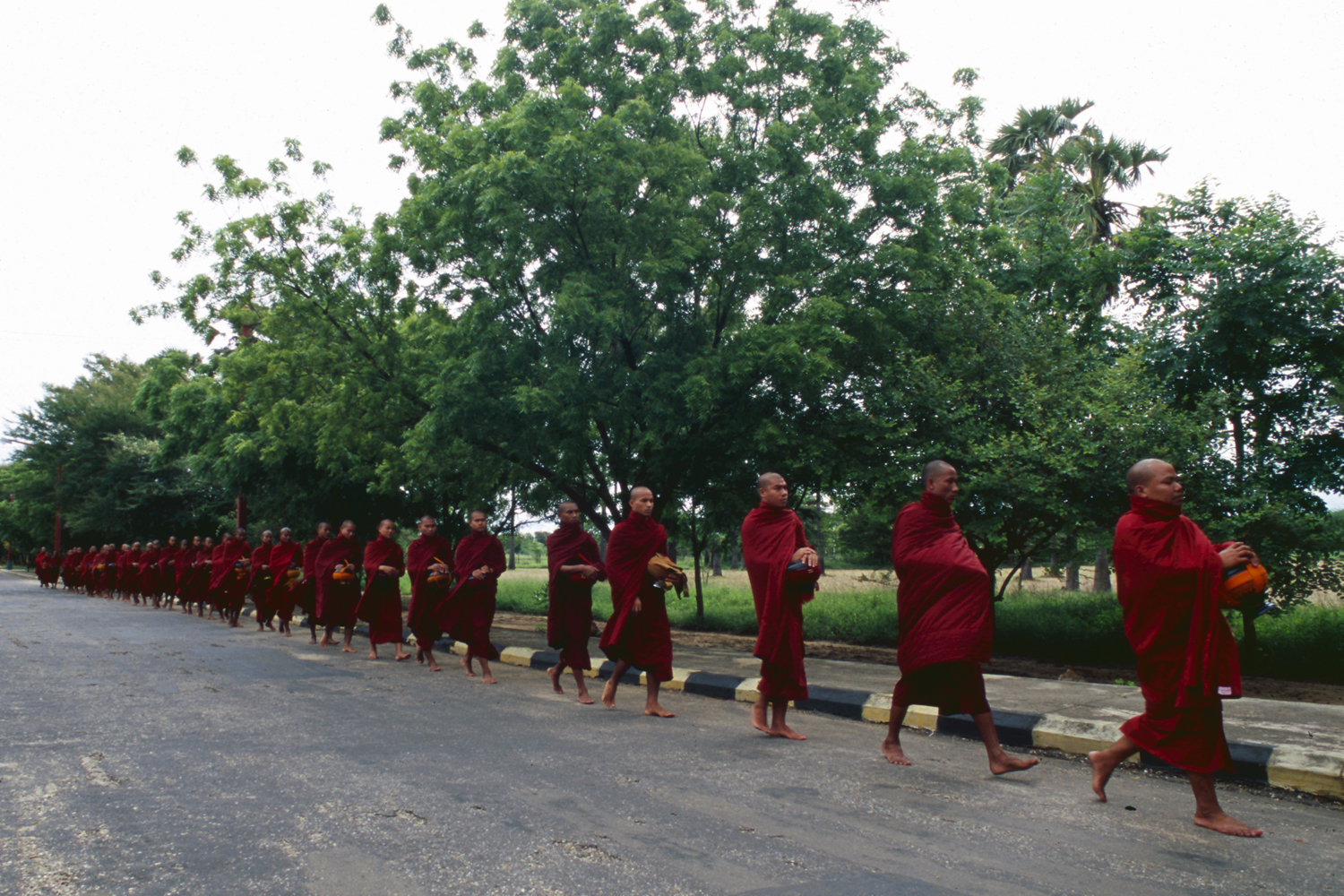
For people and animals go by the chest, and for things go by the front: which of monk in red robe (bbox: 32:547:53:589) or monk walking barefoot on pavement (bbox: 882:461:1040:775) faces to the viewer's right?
the monk walking barefoot on pavement

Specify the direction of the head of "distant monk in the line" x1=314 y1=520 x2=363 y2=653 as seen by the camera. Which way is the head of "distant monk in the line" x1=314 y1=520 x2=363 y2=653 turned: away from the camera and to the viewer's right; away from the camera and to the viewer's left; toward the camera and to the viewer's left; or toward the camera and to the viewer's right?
toward the camera and to the viewer's right

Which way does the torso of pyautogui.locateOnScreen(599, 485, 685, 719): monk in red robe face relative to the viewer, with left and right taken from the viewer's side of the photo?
facing the viewer and to the right of the viewer

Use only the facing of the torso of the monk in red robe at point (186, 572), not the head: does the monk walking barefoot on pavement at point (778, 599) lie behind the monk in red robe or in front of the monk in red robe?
in front

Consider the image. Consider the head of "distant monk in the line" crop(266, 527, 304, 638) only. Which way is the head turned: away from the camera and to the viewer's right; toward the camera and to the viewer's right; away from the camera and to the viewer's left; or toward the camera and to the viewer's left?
toward the camera and to the viewer's right

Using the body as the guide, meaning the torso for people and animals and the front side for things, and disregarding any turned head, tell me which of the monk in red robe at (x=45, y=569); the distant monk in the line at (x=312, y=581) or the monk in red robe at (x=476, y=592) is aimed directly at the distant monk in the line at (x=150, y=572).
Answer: the monk in red robe at (x=45, y=569)

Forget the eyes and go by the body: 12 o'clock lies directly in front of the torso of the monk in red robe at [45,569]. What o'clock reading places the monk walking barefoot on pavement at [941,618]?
The monk walking barefoot on pavement is roughly at 12 o'clock from the monk in red robe.

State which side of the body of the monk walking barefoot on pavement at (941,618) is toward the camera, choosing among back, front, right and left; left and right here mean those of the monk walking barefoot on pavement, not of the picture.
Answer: right

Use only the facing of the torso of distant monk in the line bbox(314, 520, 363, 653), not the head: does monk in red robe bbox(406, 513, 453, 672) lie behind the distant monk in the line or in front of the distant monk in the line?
in front

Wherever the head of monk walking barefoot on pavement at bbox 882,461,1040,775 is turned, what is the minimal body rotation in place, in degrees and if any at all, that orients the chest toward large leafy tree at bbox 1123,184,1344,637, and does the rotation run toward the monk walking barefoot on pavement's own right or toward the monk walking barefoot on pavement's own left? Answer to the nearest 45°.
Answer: approximately 45° to the monk walking barefoot on pavement's own left

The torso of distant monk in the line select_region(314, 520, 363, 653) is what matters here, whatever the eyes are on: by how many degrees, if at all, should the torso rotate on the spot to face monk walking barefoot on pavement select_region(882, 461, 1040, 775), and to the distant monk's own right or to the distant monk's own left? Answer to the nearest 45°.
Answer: approximately 45° to the distant monk's own right

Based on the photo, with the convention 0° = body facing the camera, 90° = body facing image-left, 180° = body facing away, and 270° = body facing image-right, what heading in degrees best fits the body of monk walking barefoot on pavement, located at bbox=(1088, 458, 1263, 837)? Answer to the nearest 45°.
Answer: approximately 270°

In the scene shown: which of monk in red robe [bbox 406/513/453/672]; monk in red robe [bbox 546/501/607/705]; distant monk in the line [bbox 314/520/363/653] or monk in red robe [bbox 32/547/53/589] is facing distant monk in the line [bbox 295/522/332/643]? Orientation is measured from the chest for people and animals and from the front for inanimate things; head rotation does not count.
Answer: monk in red robe [bbox 32/547/53/589]

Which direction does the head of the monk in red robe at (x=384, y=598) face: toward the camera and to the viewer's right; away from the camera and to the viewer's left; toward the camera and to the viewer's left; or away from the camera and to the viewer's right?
toward the camera and to the viewer's right

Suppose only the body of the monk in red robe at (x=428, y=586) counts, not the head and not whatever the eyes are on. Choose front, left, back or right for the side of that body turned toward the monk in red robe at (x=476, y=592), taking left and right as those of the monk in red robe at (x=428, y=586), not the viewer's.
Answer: front

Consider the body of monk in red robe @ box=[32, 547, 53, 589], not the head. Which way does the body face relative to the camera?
toward the camera
